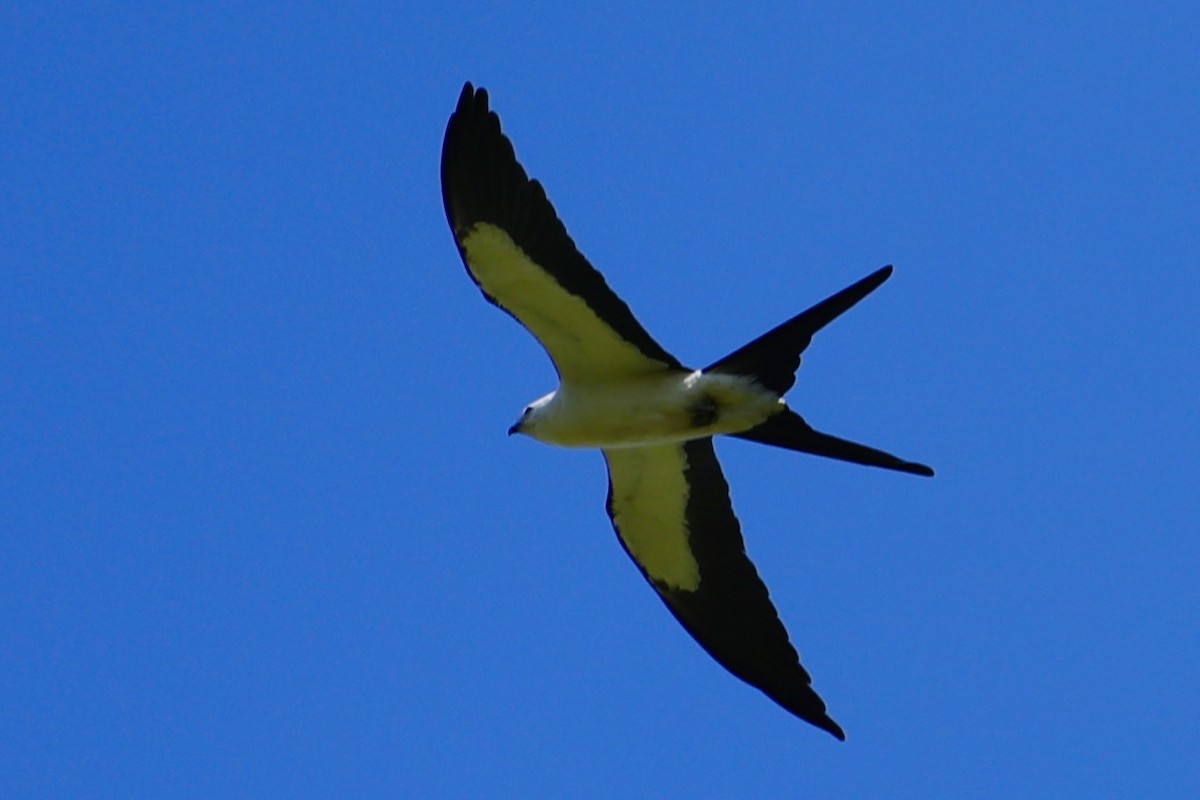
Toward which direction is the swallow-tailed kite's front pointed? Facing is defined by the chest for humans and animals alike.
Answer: to the viewer's left
